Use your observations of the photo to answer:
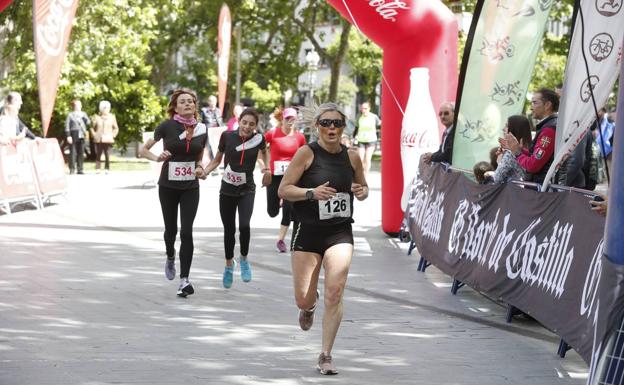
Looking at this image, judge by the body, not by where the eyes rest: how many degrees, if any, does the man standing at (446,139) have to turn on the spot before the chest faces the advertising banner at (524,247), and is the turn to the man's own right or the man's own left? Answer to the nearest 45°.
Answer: approximately 45° to the man's own left

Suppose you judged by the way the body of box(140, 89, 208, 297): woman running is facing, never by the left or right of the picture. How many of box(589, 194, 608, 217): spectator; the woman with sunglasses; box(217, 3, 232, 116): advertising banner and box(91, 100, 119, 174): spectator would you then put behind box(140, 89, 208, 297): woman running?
2

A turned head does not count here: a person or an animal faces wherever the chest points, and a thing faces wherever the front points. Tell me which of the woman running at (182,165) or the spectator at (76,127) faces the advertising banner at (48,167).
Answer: the spectator

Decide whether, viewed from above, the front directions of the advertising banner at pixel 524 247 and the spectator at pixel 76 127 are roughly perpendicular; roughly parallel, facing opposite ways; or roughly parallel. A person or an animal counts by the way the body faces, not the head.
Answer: roughly perpendicular

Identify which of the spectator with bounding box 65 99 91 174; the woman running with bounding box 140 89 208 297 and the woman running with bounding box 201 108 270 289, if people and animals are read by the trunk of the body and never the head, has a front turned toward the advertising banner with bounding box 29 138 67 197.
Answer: the spectator

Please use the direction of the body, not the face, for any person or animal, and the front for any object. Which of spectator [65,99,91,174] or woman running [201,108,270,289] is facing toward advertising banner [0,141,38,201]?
the spectator

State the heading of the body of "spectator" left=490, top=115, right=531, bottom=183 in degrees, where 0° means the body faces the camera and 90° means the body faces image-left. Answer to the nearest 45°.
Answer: approximately 90°

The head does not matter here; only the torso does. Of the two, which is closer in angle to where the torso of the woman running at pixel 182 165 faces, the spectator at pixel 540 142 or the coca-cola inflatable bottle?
the spectator

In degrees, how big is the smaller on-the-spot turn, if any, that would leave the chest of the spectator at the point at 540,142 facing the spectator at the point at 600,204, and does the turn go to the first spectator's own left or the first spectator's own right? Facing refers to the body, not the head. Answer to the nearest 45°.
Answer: approximately 90° to the first spectator's own left

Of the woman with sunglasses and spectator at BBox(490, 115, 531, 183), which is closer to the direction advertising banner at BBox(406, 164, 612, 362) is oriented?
the woman with sunglasses
